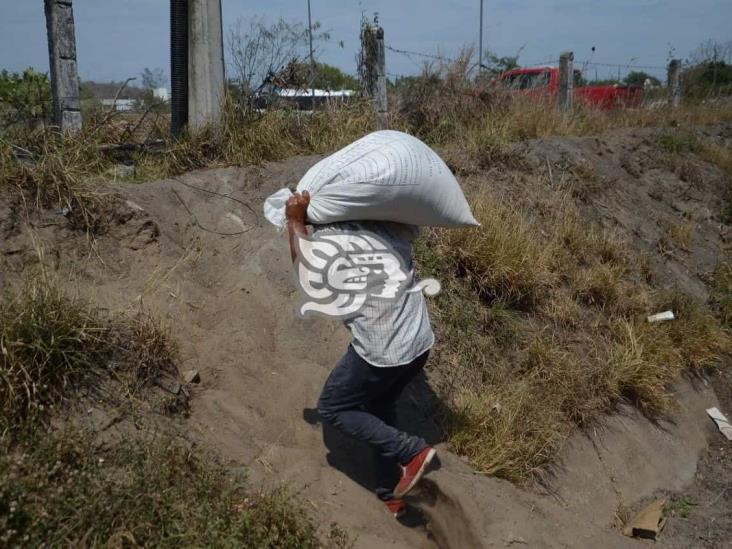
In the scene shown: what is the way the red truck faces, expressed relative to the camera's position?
facing to the left of the viewer

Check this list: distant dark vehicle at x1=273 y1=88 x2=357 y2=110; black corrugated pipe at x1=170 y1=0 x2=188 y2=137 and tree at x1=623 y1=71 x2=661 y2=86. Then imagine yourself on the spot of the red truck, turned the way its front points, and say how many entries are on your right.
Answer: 1

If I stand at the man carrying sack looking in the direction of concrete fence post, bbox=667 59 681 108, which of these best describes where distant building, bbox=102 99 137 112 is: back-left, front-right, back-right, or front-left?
front-left

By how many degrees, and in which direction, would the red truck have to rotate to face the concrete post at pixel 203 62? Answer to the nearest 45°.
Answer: approximately 45° to its left

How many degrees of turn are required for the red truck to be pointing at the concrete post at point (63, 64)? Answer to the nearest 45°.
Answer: approximately 45° to its left

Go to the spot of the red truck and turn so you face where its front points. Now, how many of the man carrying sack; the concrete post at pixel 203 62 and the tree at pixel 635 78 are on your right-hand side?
1

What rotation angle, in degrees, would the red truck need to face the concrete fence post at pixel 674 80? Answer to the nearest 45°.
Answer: approximately 135° to its right

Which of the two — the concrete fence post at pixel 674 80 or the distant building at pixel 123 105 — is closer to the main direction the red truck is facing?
the distant building

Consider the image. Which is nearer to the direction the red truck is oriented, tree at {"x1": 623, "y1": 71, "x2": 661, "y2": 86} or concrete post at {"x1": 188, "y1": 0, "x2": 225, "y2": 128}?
the concrete post

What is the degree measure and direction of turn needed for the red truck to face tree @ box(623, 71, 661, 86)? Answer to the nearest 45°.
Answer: approximately 90° to its right
